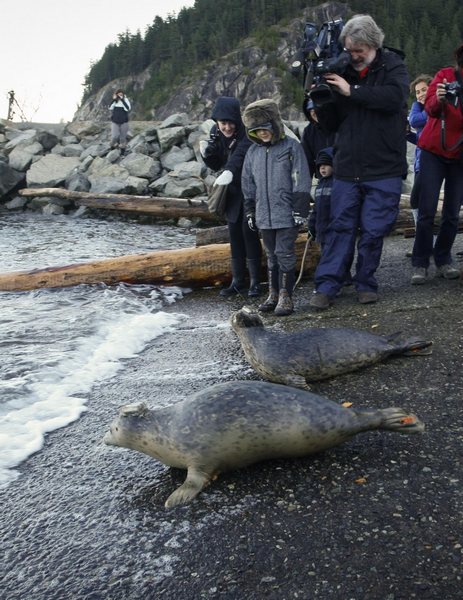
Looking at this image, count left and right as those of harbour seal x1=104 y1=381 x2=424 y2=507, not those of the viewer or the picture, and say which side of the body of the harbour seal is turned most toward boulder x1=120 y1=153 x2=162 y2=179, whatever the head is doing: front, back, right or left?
right

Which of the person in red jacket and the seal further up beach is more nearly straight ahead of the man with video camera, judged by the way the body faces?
the seal further up beach

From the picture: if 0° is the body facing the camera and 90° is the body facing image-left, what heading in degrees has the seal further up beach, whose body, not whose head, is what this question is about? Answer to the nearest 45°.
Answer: approximately 90°

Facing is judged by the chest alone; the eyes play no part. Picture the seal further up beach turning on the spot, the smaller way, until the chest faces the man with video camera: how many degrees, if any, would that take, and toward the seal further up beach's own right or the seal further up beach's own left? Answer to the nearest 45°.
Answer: approximately 90° to the seal further up beach's own right

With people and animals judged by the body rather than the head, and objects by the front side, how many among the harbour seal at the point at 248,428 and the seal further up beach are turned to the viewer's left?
2

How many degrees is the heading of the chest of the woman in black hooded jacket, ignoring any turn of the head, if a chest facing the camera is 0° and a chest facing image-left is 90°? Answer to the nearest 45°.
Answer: approximately 45°

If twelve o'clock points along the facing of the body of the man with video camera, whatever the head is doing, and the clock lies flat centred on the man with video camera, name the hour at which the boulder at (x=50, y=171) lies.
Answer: The boulder is roughly at 3 o'clock from the man with video camera.

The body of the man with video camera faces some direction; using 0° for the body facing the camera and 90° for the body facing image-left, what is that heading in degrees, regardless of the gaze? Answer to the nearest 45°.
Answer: approximately 45°

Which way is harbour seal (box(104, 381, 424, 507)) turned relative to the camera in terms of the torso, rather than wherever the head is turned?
to the viewer's left

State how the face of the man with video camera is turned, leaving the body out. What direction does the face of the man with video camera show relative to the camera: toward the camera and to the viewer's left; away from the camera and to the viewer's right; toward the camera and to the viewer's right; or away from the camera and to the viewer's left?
toward the camera and to the viewer's left

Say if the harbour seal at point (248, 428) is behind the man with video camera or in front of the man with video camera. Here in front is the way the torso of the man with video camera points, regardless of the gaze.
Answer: in front

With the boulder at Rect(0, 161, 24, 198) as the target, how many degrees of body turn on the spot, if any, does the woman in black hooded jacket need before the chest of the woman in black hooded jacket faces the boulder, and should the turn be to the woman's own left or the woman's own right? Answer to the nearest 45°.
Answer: approximately 90° to the woman's own right

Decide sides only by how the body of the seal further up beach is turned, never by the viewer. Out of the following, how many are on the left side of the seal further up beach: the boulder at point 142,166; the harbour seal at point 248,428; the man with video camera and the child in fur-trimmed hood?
1

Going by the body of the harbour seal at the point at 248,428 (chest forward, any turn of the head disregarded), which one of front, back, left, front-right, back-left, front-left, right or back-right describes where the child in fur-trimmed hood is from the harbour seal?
right

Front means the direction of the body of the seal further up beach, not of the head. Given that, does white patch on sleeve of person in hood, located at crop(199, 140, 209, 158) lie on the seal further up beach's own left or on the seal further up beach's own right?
on the seal further up beach's own right
